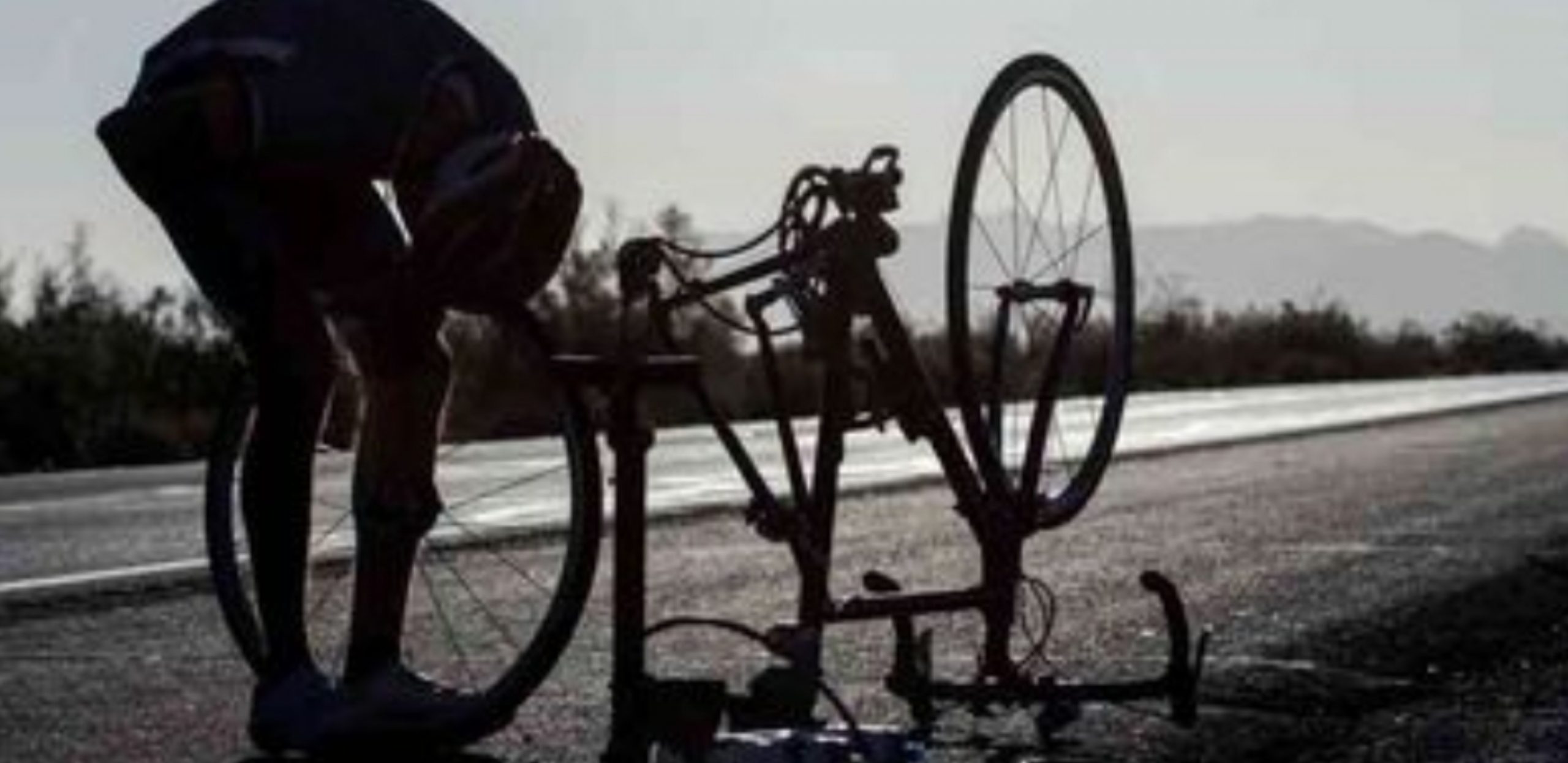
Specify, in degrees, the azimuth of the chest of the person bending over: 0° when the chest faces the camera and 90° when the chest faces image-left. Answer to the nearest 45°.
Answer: approximately 270°
